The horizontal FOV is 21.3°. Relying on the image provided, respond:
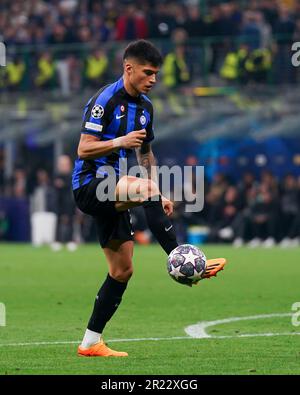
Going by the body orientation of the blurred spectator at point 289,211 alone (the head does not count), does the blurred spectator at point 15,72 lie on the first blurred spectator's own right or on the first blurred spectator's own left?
on the first blurred spectator's own right

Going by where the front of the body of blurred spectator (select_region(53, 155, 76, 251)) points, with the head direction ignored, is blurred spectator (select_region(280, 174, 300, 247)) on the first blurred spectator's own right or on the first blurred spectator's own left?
on the first blurred spectator's own left

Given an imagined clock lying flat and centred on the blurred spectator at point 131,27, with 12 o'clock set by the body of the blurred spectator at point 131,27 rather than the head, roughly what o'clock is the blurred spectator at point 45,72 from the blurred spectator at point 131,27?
the blurred spectator at point 45,72 is roughly at 3 o'clock from the blurred spectator at point 131,27.

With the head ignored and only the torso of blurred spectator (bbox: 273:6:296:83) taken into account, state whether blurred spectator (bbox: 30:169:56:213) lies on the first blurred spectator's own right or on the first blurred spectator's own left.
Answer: on the first blurred spectator's own right

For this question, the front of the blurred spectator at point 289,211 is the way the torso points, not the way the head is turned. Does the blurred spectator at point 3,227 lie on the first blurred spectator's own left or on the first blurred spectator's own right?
on the first blurred spectator's own right

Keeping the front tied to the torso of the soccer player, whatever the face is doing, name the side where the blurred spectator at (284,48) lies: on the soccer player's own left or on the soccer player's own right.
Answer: on the soccer player's own left
